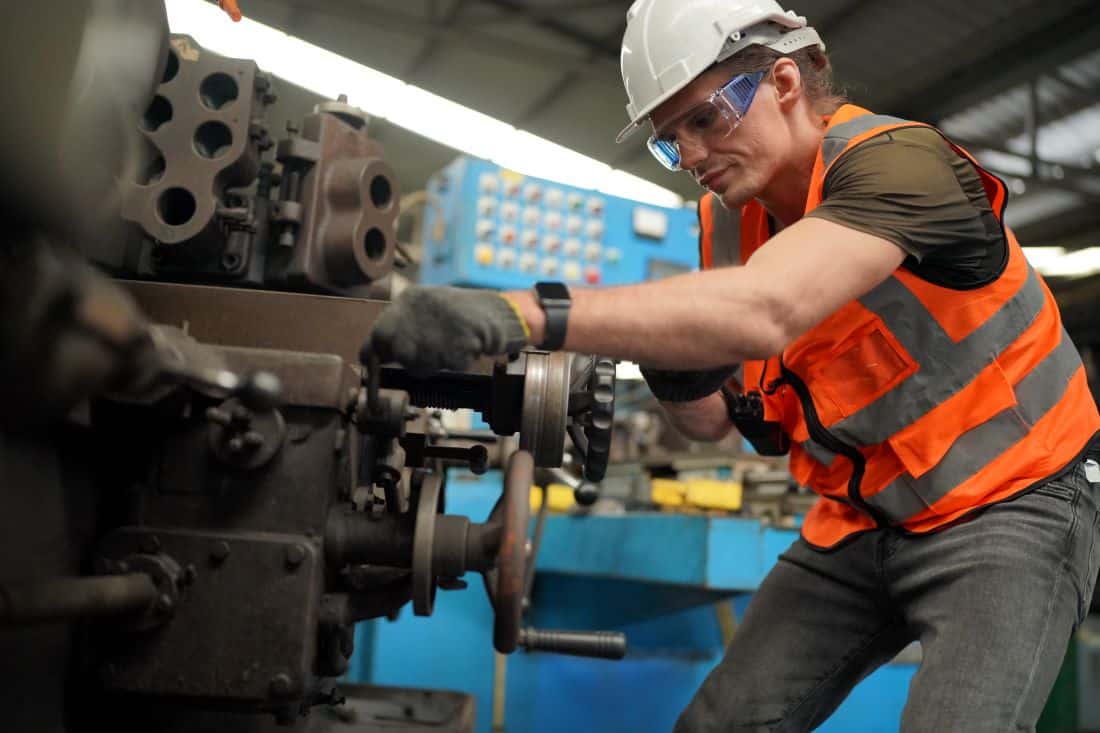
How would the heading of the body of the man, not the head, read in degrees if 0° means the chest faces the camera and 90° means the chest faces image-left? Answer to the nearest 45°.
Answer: approximately 45°

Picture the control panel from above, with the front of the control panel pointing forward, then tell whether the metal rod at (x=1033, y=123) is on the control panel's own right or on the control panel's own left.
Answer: on the control panel's own left

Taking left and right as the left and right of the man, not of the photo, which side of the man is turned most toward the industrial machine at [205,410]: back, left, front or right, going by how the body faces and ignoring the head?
front

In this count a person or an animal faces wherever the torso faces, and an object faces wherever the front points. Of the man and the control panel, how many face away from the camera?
0

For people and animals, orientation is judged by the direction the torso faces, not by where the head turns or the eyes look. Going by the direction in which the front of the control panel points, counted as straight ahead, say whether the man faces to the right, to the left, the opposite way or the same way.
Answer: to the right

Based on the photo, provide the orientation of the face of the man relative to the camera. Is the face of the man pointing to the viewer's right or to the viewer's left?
to the viewer's left

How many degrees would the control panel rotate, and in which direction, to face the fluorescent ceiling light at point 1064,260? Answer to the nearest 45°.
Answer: approximately 90° to its left

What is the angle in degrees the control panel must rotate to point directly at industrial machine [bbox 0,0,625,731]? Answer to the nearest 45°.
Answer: approximately 45° to its right

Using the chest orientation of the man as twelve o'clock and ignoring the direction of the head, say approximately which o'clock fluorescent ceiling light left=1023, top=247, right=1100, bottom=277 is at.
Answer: The fluorescent ceiling light is roughly at 5 o'clock from the man.

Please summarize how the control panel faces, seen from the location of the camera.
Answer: facing the viewer and to the right of the viewer
